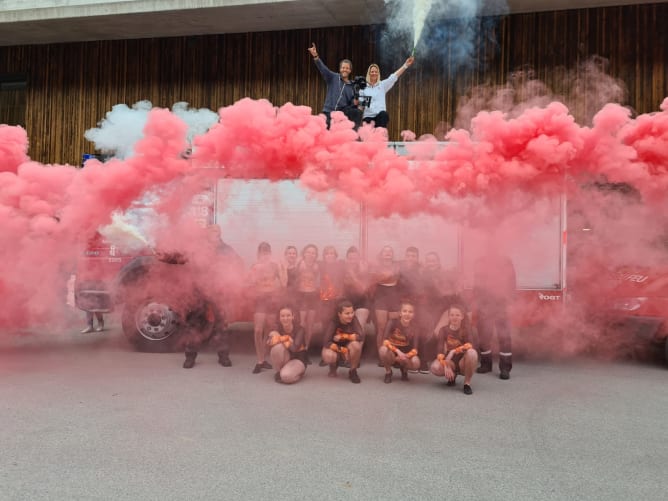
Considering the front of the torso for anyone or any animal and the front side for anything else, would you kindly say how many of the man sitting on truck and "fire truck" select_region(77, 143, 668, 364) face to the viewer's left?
1

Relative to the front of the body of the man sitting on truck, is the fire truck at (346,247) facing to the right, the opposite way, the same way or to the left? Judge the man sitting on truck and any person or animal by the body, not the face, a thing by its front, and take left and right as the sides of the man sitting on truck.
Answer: to the right

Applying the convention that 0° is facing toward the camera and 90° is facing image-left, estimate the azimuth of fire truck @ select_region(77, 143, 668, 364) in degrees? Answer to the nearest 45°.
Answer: approximately 90°

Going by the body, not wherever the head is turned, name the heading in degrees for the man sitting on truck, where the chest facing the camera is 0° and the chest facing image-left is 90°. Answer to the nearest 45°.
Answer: approximately 0°
